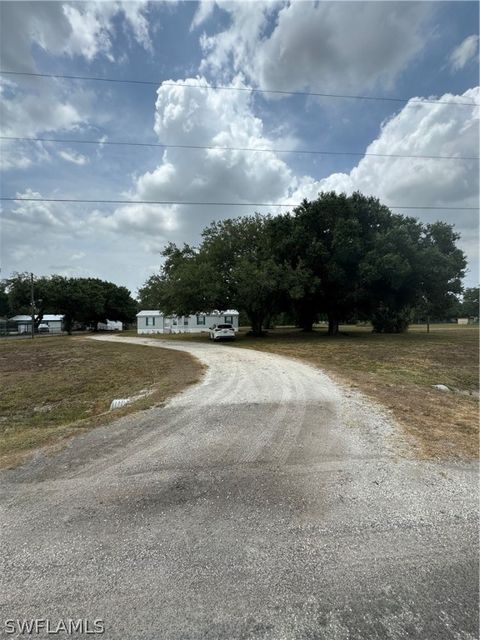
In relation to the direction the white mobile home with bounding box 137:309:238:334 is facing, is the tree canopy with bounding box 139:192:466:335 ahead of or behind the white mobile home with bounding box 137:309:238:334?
ahead

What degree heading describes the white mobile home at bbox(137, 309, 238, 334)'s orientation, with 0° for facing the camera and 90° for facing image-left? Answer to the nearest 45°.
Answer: approximately 0°
